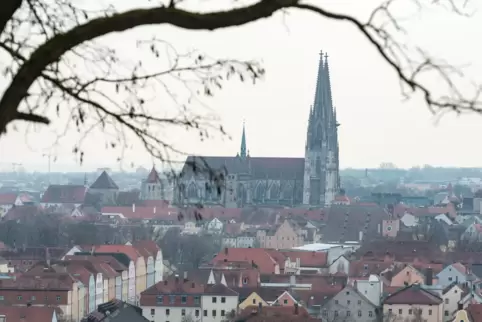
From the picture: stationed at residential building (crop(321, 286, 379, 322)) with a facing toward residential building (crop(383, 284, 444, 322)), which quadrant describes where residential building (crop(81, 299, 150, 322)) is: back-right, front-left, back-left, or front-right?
back-right

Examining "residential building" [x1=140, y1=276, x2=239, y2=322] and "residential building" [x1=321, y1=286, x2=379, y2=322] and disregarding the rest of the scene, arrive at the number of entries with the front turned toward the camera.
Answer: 2

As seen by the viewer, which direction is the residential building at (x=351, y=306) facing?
toward the camera

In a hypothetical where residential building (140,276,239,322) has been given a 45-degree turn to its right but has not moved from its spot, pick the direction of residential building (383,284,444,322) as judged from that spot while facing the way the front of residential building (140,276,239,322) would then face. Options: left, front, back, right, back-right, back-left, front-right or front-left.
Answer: back-left

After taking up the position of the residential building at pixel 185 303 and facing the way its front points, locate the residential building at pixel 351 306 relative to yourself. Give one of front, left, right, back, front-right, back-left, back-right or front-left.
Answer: left

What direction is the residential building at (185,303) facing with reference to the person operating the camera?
facing the viewer

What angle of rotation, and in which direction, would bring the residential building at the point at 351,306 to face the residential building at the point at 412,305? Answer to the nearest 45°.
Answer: approximately 90° to its left

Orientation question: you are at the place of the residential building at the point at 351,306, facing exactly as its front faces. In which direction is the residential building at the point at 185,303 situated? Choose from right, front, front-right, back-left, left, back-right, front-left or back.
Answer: right

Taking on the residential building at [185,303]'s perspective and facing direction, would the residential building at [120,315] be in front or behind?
in front

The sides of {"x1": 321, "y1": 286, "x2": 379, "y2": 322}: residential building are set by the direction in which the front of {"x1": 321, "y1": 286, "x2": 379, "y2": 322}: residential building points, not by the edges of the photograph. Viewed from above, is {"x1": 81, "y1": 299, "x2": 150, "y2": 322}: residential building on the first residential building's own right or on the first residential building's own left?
on the first residential building's own right
